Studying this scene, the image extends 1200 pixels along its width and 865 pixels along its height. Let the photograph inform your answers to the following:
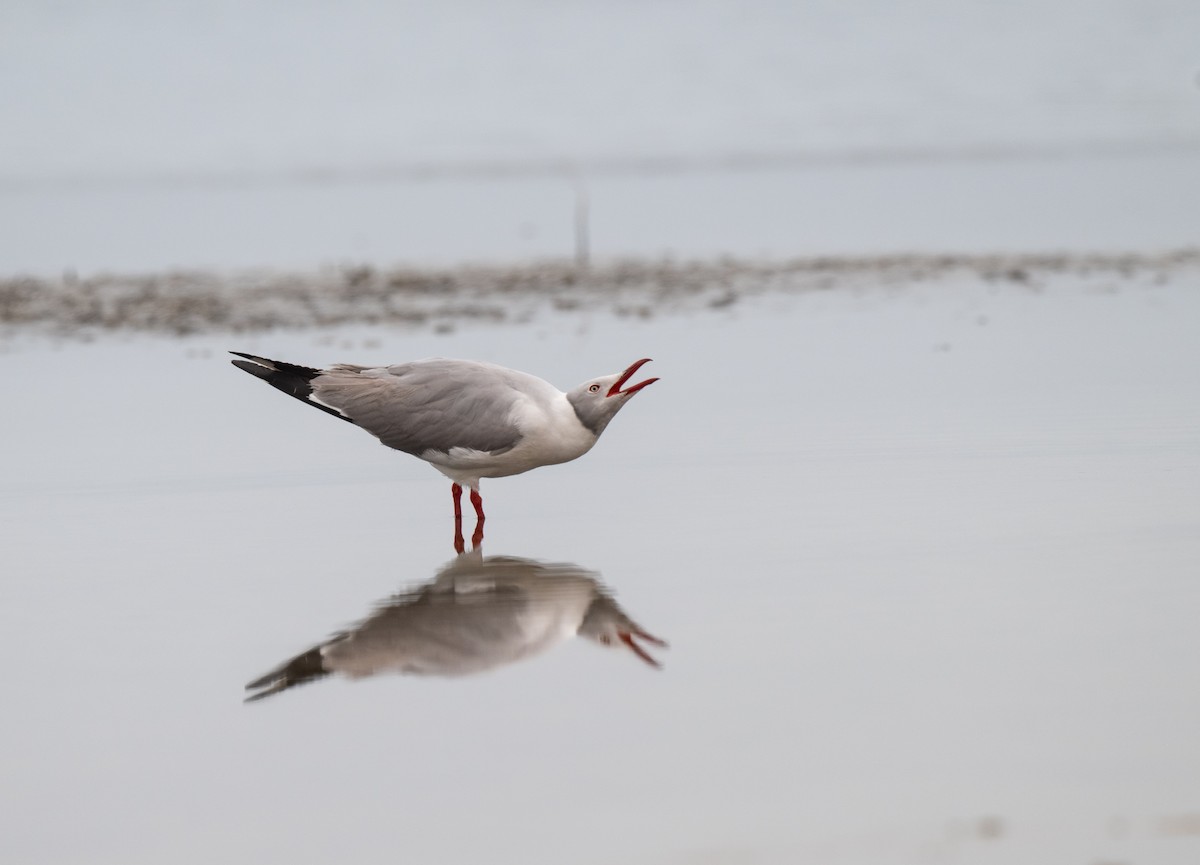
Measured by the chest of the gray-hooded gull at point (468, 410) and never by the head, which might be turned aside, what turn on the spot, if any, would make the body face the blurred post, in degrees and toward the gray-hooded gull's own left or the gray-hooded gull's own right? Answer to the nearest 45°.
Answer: approximately 90° to the gray-hooded gull's own left

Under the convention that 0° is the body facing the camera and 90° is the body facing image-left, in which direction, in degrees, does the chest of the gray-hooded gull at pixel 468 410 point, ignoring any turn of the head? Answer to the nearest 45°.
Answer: approximately 270°
